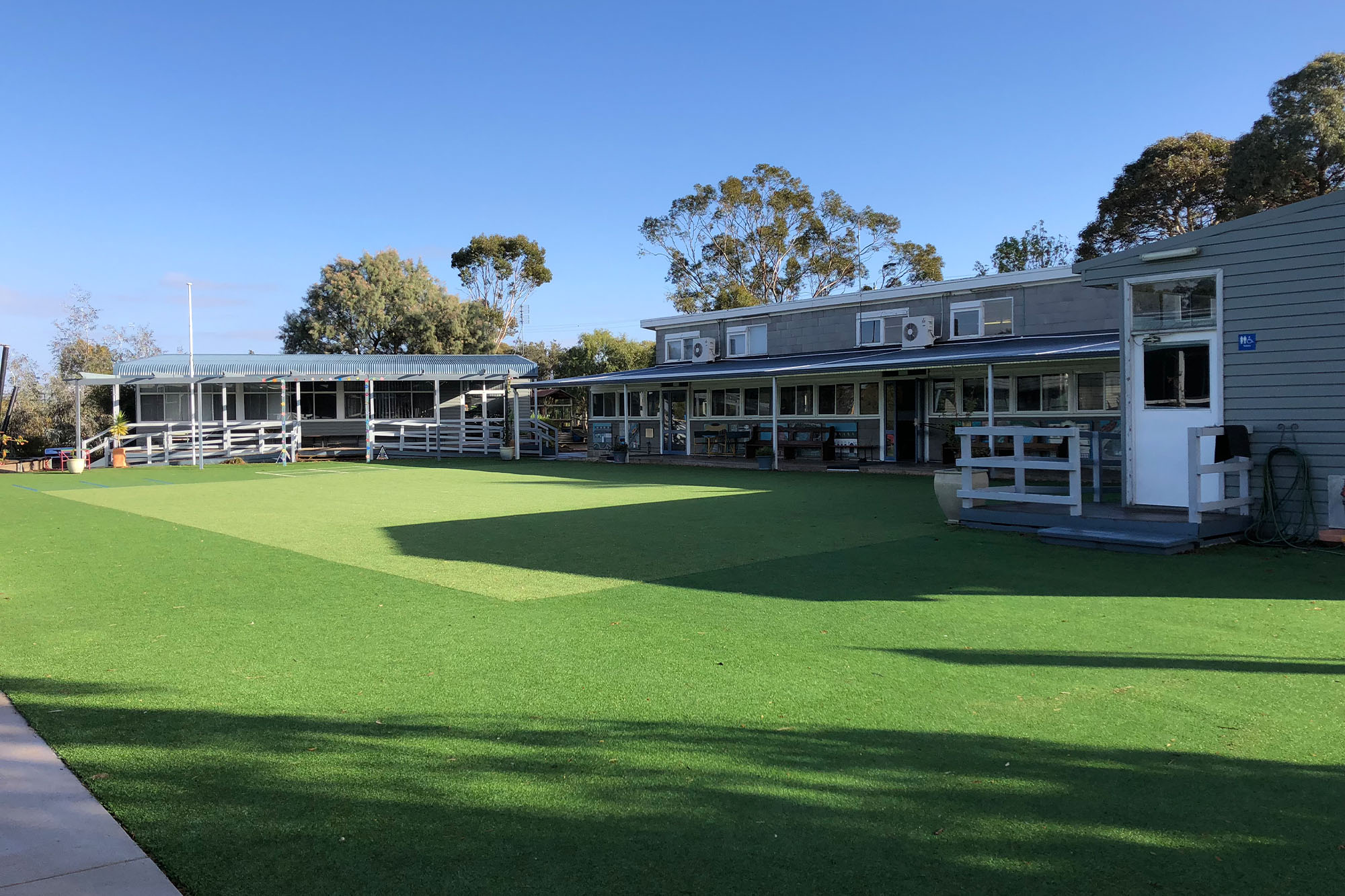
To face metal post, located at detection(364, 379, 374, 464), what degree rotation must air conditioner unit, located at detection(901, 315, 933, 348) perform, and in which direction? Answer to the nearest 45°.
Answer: approximately 45° to its right

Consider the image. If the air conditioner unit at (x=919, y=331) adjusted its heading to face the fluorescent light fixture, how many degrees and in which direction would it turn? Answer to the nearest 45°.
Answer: approximately 45° to its left

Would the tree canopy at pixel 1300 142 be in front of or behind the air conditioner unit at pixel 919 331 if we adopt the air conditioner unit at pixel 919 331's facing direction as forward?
behind

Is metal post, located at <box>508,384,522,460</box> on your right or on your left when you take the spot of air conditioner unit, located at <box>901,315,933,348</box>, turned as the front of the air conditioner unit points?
on your right

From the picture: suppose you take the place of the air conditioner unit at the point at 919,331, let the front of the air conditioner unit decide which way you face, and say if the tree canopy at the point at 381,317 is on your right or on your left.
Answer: on your right

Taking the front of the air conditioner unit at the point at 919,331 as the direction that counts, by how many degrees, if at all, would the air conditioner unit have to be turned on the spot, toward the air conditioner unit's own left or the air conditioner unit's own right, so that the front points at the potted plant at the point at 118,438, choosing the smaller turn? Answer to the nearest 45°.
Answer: approximately 45° to the air conditioner unit's own right

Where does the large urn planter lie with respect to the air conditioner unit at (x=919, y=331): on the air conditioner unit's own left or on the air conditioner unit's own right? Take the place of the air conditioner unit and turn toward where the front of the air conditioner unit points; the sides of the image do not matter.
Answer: on the air conditioner unit's own left

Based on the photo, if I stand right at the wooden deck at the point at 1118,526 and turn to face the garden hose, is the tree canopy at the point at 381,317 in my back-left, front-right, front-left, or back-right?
back-left

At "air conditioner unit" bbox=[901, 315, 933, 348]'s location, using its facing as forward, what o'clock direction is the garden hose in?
The garden hose is roughly at 10 o'clock from the air conditioner unit.

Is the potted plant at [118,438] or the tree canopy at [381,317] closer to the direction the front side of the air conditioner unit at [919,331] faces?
the potted plant

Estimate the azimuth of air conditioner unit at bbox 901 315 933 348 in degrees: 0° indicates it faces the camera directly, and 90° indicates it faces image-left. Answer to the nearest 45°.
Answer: approximately 45°

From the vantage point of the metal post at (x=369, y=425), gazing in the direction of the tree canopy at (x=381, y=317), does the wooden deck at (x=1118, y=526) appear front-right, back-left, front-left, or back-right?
back-right
